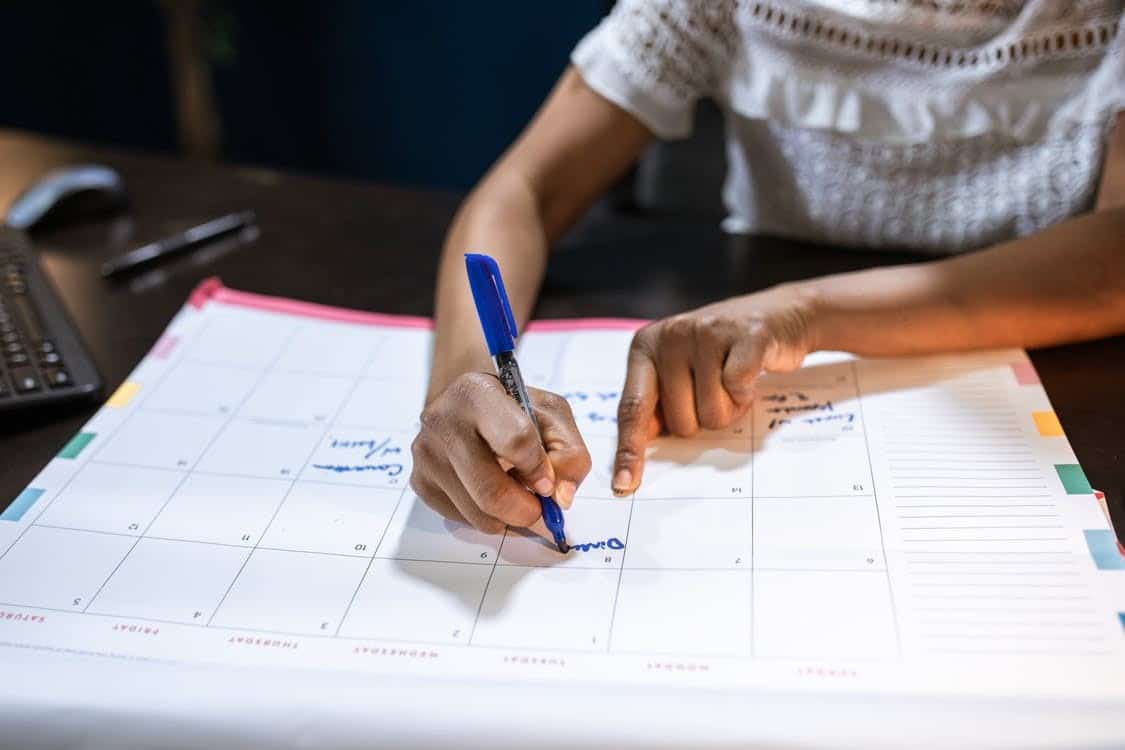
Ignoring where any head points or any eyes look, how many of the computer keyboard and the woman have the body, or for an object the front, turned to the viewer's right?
1

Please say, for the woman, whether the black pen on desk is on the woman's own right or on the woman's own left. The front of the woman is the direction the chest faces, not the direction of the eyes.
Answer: on the woman's own right

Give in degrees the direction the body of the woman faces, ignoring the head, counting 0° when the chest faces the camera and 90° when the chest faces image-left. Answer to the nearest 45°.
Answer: approximately 0°

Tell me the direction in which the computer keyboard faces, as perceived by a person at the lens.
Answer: facing to the right of the viewer

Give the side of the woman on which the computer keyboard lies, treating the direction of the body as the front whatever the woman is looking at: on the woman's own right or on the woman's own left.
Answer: on the woman's own right
